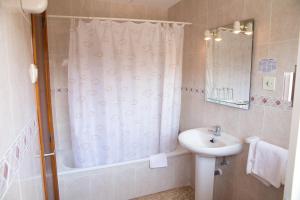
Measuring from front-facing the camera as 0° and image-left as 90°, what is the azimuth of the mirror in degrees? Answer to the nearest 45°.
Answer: approximately 45°
